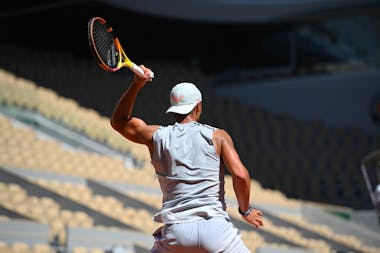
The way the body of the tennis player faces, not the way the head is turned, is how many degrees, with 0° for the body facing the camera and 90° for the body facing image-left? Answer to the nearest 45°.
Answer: approximately 180°
